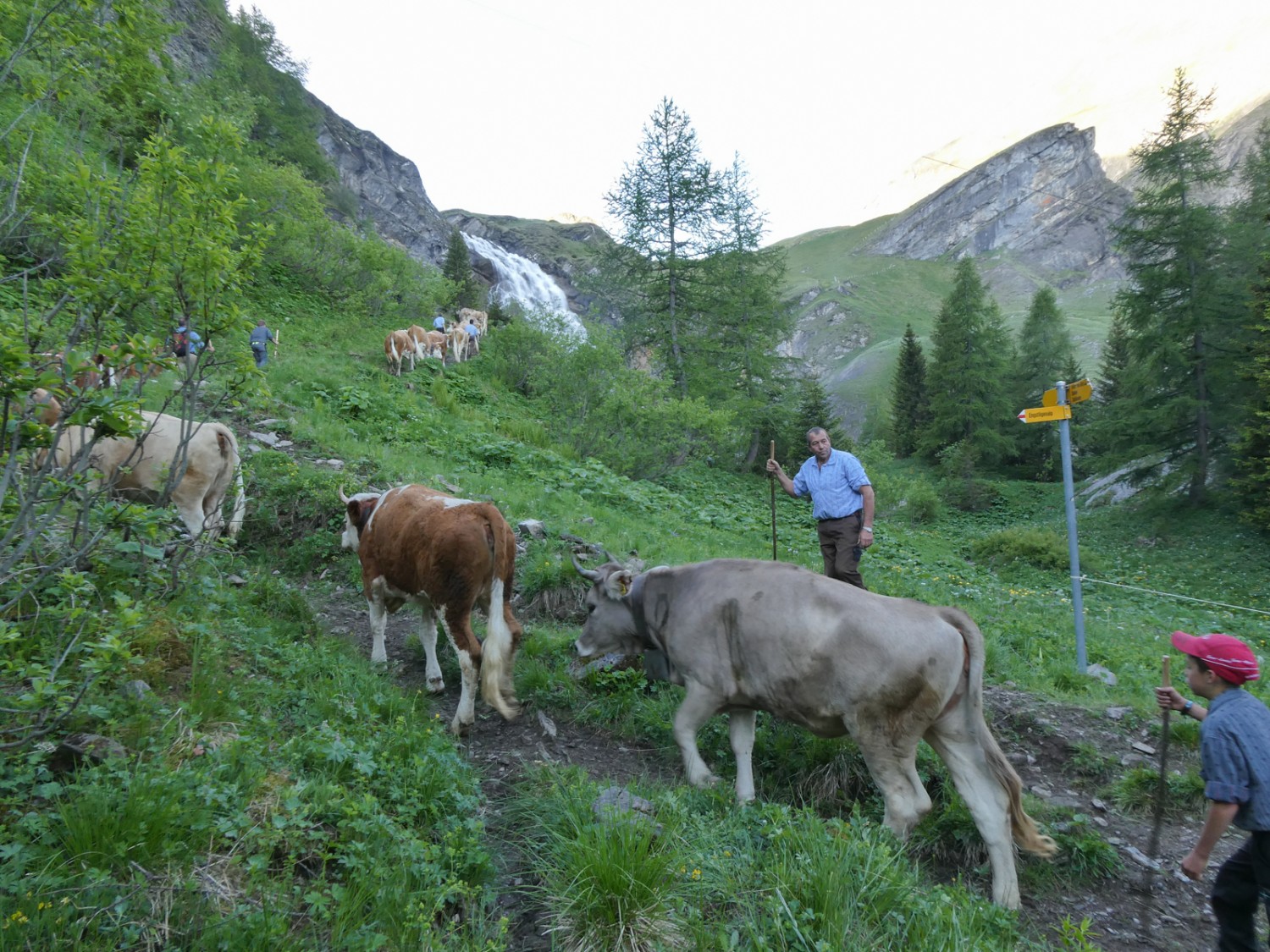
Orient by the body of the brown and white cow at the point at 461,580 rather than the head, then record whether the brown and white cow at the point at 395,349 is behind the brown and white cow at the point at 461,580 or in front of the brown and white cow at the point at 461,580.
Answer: in front

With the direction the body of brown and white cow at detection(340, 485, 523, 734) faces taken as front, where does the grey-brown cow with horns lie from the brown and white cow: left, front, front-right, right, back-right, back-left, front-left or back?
back

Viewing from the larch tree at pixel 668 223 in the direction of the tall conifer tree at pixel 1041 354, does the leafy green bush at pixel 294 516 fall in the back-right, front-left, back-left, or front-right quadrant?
back-right

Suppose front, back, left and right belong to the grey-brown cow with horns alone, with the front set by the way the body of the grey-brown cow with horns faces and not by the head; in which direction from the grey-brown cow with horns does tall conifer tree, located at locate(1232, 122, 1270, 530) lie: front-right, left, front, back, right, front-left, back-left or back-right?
back-right

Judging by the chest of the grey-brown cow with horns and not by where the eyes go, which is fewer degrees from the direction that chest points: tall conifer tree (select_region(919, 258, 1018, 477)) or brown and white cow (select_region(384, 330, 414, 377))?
the brown and white cow

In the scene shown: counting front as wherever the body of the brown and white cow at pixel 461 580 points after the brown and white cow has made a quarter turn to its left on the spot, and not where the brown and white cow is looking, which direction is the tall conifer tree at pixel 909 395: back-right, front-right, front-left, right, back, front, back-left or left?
back

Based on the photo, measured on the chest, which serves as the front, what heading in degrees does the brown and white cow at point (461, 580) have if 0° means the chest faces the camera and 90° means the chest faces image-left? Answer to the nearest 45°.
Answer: approximately 135°

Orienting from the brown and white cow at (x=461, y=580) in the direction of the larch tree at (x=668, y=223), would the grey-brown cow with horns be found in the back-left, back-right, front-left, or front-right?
back-right

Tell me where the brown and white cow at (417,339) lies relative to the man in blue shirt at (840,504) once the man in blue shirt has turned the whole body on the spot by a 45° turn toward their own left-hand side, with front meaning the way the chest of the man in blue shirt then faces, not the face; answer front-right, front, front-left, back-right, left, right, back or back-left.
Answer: back-right

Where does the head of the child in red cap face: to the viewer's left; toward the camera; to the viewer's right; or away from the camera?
to the viewer's left

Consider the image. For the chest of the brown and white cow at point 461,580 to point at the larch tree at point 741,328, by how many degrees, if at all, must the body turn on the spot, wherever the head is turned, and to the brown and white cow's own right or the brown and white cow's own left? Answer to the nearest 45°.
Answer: approximately 90° to the brown and white cow's own right

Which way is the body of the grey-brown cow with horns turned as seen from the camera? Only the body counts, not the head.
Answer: to the viewer's left
